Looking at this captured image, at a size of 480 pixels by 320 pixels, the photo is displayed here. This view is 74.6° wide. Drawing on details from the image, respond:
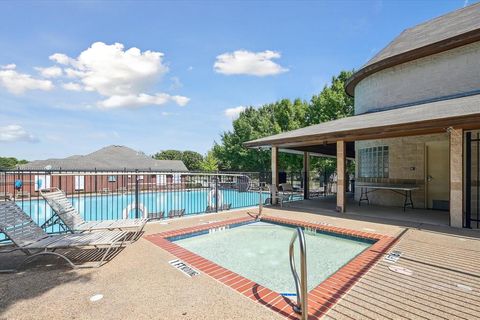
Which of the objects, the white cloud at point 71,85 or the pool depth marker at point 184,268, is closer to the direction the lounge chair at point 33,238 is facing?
the pool depth marker

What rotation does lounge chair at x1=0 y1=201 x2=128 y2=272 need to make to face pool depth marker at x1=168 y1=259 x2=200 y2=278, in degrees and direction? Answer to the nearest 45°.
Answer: approximately 45° to its right

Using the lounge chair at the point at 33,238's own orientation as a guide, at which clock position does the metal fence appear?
The metal fence is roughly at 10 o'clock from the lounge chair.

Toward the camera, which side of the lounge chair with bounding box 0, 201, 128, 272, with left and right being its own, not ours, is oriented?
right

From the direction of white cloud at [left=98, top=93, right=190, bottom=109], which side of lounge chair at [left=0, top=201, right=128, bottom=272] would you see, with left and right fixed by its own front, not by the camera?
left

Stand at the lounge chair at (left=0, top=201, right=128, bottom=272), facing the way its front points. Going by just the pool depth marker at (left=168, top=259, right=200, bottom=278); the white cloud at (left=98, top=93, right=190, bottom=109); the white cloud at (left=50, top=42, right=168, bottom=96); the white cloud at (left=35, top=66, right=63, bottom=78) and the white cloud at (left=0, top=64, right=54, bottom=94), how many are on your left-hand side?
4

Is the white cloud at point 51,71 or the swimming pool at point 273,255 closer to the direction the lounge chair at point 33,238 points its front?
the swimming pool

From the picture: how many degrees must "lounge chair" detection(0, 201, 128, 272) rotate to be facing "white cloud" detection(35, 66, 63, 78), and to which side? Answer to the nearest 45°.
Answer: approximately 90° to its left

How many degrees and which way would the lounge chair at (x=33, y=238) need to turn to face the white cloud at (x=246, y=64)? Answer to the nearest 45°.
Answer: approximately 45° to its left

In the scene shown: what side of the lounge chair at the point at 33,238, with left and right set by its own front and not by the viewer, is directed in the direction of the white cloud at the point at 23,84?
left

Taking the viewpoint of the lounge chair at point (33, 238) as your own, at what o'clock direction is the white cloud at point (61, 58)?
The white cloud is roughly at 9 o'clock from the lounge chair.
